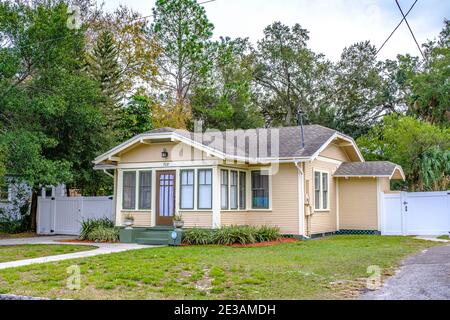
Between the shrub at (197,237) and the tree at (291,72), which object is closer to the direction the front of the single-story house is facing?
the shrub

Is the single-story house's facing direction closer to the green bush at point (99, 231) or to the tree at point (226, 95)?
the green bush

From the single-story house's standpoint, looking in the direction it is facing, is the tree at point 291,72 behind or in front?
behind

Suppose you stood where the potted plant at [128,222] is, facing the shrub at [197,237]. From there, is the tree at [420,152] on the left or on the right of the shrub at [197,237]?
left

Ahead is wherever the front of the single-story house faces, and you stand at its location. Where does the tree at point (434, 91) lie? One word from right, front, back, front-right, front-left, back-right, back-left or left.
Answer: back

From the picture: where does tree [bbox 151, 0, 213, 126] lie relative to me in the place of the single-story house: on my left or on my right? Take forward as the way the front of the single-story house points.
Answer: on my right

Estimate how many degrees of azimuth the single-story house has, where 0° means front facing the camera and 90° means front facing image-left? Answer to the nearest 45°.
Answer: approximately 45°

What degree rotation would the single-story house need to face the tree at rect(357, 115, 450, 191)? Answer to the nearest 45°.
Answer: approximately 180°

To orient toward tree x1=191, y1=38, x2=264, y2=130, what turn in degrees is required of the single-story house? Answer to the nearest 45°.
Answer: approximately 135° to its right
